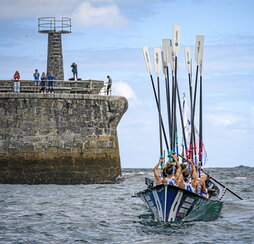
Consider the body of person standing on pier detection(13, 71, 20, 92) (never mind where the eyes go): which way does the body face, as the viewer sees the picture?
toward the camera

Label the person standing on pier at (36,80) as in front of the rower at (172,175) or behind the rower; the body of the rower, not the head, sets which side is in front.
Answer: in front

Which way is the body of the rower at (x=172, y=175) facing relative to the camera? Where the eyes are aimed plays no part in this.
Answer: away from the camera

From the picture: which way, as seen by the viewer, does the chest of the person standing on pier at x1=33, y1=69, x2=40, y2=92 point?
toward the camera

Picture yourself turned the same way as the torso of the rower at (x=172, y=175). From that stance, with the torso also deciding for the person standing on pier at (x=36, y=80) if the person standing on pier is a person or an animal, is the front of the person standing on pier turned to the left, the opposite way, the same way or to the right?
the opposite way

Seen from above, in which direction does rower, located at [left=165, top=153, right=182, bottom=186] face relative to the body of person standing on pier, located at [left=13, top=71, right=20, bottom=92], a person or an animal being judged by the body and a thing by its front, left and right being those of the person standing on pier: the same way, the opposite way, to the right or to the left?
the opposite way

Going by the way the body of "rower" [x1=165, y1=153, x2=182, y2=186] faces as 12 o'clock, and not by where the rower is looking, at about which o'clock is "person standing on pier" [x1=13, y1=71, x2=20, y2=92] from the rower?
The person standing on pier is roughly at 11 o'clock from the rower.

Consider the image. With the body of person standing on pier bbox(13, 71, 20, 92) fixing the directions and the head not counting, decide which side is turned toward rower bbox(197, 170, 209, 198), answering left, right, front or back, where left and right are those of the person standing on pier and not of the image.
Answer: front
